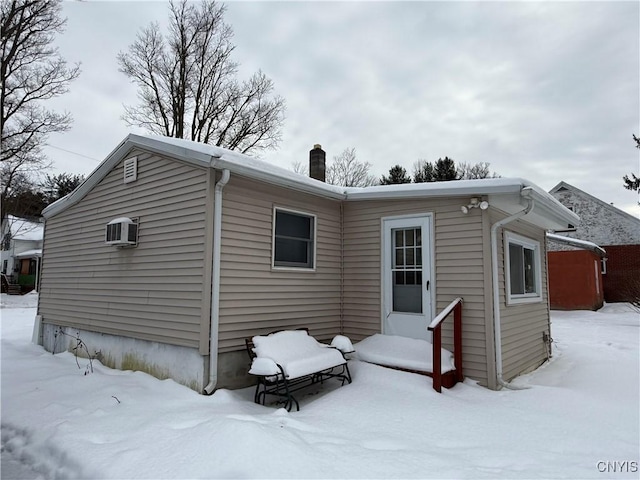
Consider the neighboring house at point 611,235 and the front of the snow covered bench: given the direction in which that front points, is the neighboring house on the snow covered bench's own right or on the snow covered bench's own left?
on the snow covered bench's own left

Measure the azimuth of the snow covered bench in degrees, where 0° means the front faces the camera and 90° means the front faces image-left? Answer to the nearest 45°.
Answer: approximately 315°

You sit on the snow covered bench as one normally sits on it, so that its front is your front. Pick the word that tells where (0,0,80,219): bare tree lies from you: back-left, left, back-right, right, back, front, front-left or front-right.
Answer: back

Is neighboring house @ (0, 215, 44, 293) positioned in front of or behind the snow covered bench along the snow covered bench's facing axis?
behind

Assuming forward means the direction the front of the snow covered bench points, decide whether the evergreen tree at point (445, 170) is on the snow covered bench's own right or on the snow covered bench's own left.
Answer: on the snow covered bench's own left

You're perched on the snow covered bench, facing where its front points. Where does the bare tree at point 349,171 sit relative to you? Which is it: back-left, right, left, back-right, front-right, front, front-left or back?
back-left

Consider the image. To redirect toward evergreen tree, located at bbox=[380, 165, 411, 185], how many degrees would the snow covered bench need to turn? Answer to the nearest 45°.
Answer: approximately 135° to its left
